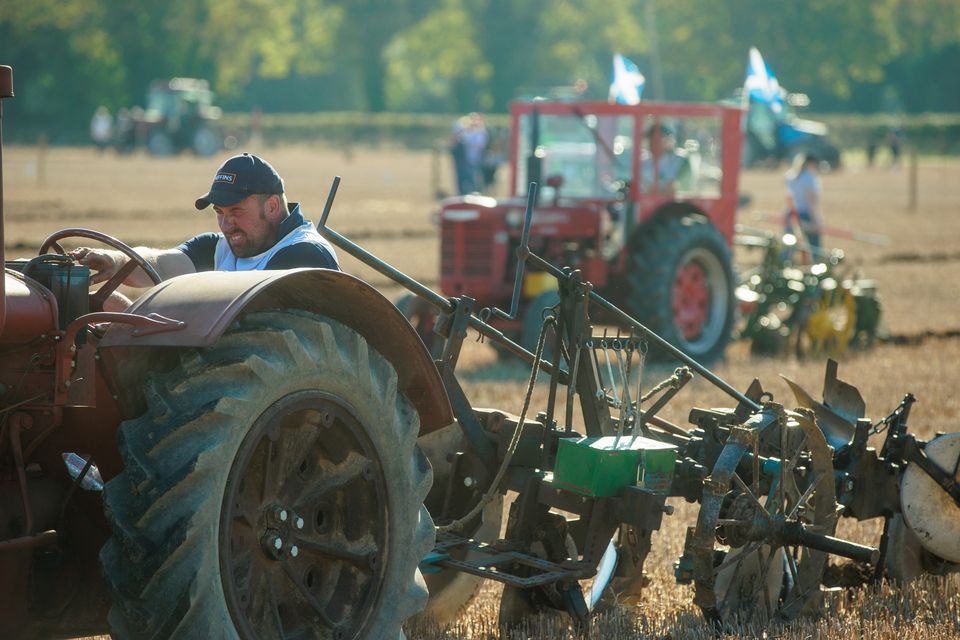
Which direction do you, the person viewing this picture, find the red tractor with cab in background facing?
facing the viewer and to the left of the viewer

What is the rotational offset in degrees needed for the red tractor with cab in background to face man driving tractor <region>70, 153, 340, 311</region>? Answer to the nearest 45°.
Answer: approximately 45° to its left

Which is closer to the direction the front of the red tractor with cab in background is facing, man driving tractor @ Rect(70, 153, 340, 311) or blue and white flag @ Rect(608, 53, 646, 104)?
the man driving tractor

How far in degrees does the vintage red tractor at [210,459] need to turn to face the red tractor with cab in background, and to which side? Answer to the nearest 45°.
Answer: approximately 135° to its right

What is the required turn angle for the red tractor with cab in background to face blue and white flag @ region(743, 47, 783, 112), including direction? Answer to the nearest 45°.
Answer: approximately 180°

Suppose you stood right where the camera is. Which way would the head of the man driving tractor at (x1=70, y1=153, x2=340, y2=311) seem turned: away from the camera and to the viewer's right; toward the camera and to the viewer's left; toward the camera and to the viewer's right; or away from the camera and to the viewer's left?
toward the camera and to the viewer's left

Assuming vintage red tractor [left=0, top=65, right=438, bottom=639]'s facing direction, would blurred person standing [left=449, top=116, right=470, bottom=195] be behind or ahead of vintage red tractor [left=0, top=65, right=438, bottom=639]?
behind
